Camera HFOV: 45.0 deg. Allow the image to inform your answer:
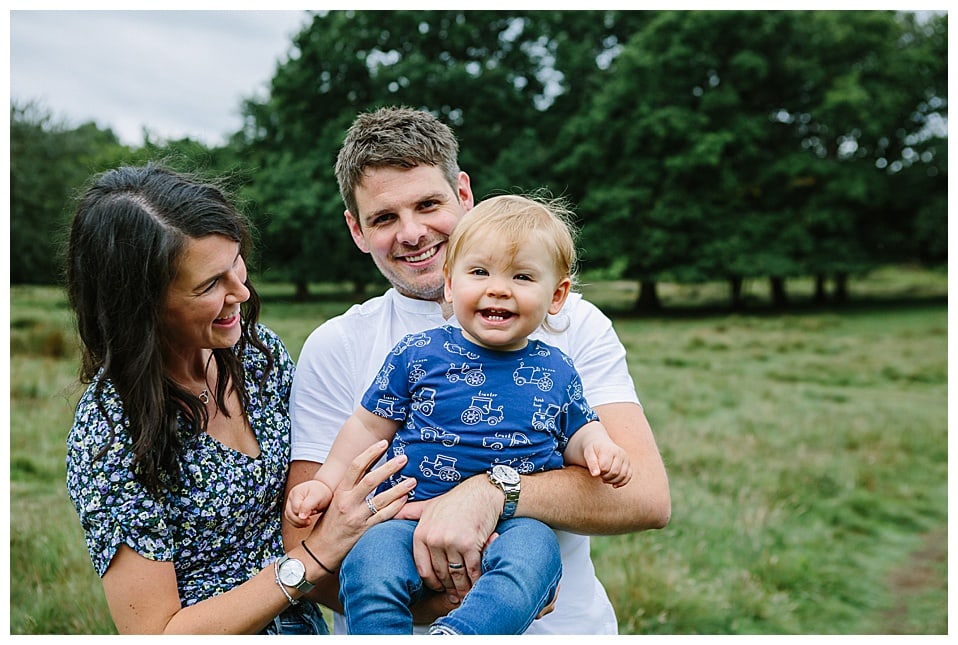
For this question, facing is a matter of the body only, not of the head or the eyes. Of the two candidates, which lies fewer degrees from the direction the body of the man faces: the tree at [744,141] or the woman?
the woman

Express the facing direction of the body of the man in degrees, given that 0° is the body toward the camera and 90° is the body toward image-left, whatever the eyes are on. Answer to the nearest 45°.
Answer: approximately 0°

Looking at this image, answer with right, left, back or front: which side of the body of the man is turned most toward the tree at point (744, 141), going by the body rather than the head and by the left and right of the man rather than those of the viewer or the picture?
back

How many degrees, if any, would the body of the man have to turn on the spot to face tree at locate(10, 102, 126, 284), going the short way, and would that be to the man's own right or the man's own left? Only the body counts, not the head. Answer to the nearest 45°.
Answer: approximately 135° to the man's own right

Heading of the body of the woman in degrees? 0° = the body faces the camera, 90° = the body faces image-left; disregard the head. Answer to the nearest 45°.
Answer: approximately 315°

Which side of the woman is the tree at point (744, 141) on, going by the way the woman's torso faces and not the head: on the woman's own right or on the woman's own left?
on the woman's own left

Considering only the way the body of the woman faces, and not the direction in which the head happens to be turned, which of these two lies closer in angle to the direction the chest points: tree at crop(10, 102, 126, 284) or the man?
the man

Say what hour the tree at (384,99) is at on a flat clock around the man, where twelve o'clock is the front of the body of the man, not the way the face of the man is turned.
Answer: The tree is roughly at 6 o'clock from the man.

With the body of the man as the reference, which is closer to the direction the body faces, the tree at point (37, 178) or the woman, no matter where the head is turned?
the woman
